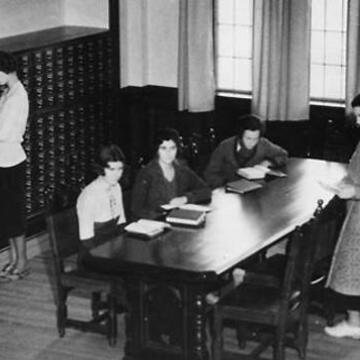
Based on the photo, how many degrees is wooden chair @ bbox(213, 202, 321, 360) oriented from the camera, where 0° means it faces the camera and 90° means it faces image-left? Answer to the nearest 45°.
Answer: approximately 135°

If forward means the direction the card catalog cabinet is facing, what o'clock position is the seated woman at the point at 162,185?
The seated woman is roughly at 1 o'clock from the card catalog cabinet.

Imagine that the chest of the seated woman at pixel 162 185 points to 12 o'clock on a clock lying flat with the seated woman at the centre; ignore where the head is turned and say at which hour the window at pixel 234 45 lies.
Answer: The window is roughly at 8 o'clock from the seated woman.

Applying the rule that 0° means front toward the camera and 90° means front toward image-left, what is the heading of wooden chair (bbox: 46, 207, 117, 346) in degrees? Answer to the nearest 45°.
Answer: approximately 315°

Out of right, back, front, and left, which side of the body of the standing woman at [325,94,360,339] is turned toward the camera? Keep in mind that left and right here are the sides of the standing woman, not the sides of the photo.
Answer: left

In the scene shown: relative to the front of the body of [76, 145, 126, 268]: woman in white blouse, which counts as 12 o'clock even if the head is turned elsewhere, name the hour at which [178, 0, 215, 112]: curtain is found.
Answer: The curtain is roughly at 8 o'clock from the woman in white blouse.

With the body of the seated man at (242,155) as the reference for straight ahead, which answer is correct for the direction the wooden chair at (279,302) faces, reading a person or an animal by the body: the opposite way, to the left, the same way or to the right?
the opposite way

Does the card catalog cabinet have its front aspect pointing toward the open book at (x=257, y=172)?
yes

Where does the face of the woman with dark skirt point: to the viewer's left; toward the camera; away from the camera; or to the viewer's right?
to the viewer's left
